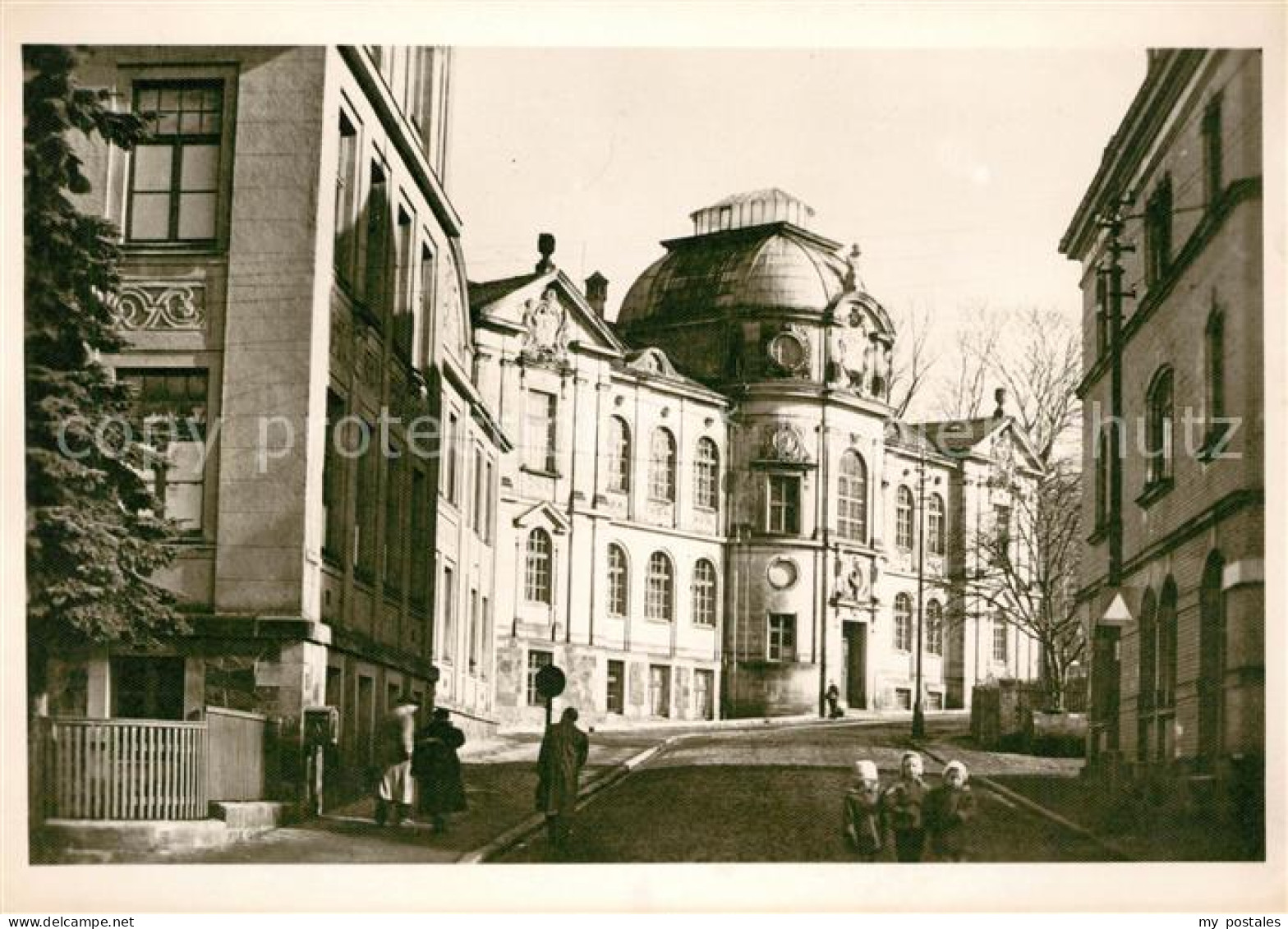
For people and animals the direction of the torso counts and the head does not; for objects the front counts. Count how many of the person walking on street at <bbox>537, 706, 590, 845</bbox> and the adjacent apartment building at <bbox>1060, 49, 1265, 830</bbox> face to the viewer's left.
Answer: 1

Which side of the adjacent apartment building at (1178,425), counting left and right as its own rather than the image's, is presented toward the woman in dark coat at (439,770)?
front

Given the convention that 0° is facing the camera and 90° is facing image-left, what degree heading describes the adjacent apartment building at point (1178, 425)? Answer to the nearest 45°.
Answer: approximately 90°

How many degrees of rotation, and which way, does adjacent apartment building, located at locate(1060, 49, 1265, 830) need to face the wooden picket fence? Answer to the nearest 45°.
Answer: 0° — it already faces it

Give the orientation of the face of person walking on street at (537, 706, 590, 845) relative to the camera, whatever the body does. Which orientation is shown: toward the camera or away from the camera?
away from the camera

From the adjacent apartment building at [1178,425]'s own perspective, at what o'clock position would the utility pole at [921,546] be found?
The utility pole is roughly at 1 o'clock from the adjacent apartment building.

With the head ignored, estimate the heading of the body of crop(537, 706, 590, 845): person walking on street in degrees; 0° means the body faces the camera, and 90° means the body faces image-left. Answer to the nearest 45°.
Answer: approximately 180°

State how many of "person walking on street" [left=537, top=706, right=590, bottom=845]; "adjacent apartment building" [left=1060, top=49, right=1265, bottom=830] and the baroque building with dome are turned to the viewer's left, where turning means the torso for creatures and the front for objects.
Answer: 1

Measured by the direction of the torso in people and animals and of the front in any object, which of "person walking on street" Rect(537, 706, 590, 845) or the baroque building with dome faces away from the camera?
the person walking on street

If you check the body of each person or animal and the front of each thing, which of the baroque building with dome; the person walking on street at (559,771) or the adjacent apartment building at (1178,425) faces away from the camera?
the person walking on street

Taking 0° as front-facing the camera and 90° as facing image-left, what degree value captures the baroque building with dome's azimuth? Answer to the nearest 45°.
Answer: approximately 315°
